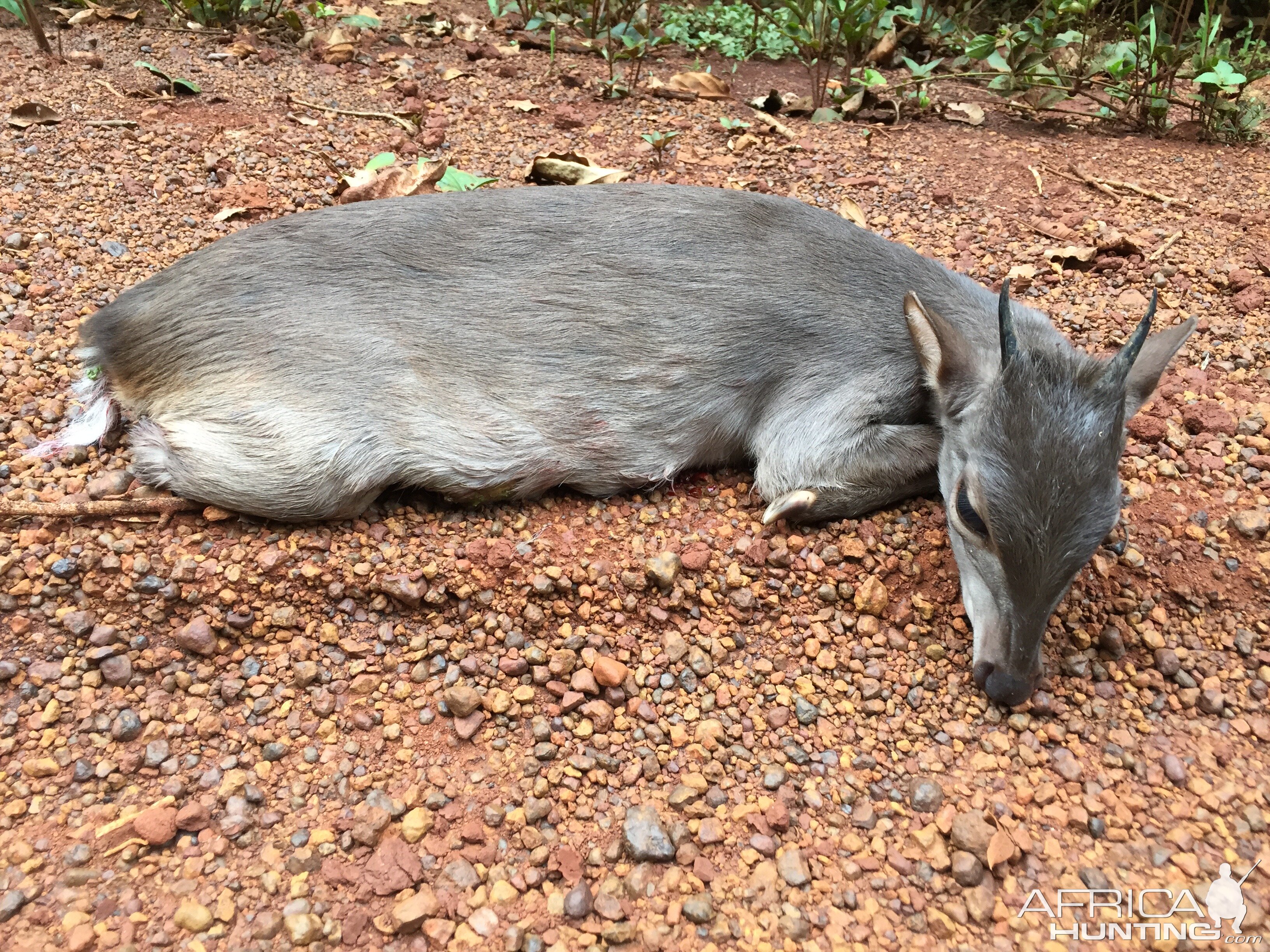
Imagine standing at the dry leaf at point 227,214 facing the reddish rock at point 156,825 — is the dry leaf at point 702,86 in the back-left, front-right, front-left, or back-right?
back-left

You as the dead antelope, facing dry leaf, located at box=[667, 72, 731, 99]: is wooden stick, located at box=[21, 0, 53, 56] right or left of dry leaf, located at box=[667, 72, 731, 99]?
left

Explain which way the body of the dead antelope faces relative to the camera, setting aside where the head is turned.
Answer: to the viewer's right

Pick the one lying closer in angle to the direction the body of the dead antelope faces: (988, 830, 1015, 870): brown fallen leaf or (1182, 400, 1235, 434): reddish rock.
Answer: the reddish rock

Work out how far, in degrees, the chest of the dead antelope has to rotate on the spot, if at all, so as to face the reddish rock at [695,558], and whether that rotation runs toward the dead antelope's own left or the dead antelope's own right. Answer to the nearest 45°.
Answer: approximately 45° to the dead antelope's own right

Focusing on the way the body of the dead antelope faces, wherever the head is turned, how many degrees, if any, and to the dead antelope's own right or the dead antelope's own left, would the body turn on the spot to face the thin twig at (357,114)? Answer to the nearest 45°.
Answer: approximately 135° to the dead antelope's own left

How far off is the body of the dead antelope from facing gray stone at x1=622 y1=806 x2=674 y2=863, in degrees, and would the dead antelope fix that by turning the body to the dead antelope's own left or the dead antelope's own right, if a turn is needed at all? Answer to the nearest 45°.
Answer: approximately 90° to the dead antelope's own right

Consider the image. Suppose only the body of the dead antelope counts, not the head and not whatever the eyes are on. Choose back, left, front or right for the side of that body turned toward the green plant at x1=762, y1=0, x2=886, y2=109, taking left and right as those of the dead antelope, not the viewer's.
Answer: left

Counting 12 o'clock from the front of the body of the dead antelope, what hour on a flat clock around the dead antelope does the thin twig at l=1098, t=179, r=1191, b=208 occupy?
The thin twig is roughly at 11 o'clock from the dead antelope.

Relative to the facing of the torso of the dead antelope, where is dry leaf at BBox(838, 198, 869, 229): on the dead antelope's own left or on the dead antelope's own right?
on the dead antelope's own left

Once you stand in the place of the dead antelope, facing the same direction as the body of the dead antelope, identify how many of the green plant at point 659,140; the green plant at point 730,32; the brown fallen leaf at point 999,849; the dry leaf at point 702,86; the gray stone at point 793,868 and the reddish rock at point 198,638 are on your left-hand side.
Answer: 3

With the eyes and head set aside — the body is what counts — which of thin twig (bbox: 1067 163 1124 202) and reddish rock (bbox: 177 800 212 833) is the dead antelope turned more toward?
the thin twig

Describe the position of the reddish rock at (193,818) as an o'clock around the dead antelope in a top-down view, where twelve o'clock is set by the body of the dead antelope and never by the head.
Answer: The reddish rock is roughly at 4 o'clock from the dead antelope.

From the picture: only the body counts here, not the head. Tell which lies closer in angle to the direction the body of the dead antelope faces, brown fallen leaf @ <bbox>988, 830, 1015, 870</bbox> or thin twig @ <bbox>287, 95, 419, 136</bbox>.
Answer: the brown fallen leaf
